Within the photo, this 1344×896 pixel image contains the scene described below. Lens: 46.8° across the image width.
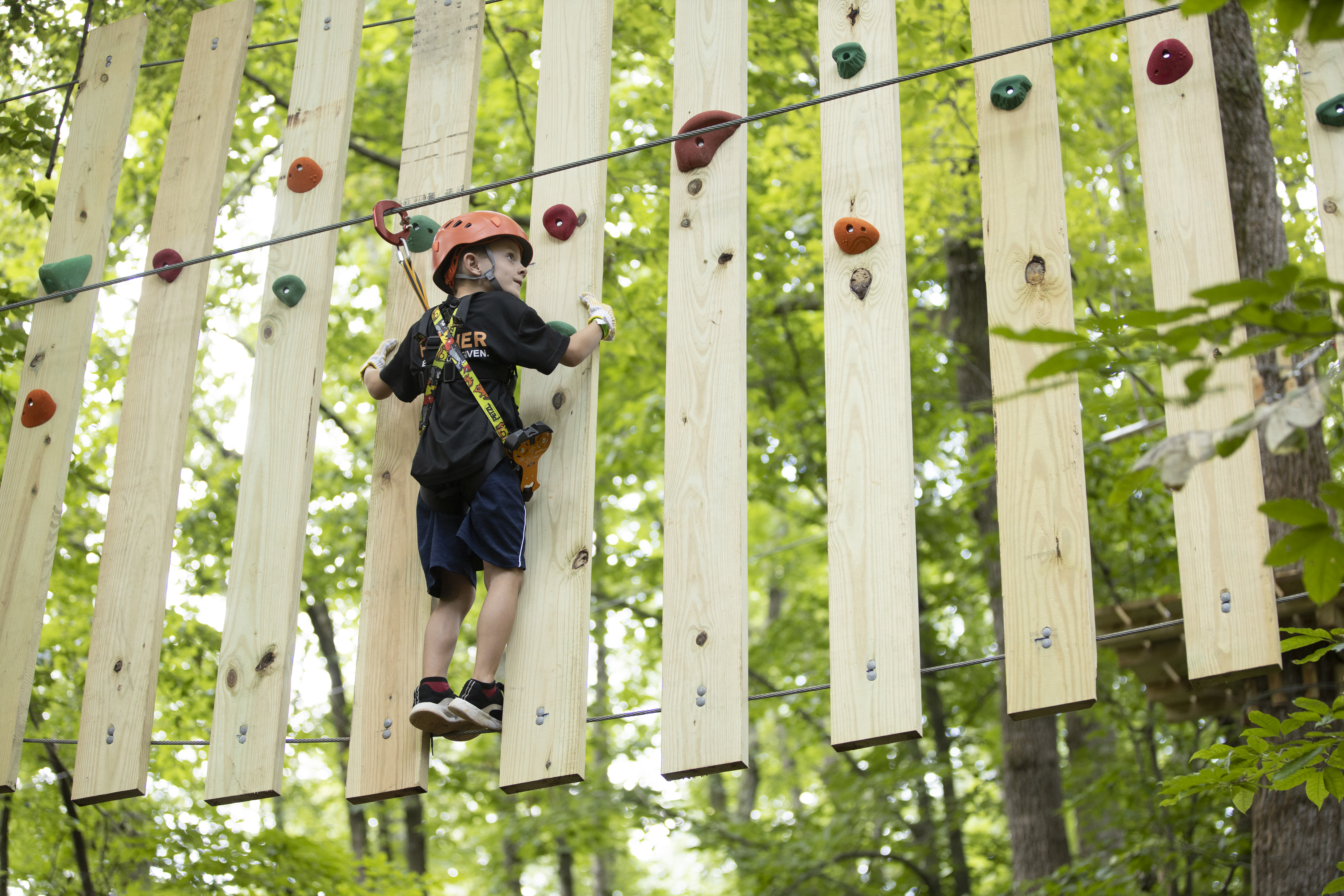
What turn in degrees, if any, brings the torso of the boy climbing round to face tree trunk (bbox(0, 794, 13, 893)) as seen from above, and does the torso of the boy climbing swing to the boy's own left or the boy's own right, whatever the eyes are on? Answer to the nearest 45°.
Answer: approximately 90° to the boy's own left

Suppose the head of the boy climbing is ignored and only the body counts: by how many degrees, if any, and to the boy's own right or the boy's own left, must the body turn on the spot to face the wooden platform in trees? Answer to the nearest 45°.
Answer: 0° — they already face it

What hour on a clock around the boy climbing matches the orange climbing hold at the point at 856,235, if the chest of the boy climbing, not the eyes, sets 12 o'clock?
The orange climbing hold is roughly at 2 o'clock from the boy climbing.

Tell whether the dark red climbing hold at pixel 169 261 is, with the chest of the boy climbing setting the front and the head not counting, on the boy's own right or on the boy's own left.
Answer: on the boy's own left

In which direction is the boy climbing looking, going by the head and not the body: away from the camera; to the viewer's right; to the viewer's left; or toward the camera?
to the viewer's right

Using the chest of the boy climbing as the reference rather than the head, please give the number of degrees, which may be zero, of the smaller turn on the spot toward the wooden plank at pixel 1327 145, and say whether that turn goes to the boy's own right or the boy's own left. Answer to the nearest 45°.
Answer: approximately 45° to the boy's own right

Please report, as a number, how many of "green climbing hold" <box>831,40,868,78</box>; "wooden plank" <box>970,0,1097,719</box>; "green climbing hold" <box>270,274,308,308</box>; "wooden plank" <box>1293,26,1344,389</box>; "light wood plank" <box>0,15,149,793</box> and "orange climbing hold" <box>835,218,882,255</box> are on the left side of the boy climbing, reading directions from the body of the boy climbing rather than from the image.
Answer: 2

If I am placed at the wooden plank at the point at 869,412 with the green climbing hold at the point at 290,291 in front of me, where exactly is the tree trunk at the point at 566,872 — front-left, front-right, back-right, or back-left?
front-right

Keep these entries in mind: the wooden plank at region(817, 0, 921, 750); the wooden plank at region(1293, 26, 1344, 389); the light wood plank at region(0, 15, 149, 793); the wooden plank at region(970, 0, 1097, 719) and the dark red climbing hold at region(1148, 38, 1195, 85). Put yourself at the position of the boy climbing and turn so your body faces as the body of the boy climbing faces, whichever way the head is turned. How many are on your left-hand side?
1

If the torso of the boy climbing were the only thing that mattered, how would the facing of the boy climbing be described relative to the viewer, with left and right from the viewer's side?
facing away from the viewer and to the right of the viewer

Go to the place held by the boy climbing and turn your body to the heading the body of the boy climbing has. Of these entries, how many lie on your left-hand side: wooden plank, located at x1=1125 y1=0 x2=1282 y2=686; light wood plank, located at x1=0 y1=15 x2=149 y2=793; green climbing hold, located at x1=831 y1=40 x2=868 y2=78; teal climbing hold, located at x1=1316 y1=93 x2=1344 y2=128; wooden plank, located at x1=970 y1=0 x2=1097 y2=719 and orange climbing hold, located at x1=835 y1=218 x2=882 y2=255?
1

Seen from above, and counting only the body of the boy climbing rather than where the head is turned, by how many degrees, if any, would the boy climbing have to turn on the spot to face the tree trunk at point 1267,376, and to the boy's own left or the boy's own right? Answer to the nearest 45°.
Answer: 0° — they already face it

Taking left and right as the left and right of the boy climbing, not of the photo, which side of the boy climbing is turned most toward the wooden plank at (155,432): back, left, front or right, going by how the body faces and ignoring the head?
left

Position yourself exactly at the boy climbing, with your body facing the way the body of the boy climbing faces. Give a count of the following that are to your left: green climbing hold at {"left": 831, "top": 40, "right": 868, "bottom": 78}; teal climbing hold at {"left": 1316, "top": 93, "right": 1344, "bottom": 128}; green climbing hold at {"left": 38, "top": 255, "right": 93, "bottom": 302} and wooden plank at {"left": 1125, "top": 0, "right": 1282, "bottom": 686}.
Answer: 1

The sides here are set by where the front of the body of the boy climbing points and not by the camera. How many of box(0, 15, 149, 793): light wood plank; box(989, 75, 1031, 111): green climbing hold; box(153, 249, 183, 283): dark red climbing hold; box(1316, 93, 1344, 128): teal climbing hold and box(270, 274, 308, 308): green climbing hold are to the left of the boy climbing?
3

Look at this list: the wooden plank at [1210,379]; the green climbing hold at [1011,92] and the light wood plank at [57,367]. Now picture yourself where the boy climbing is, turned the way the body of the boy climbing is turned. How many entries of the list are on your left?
1
